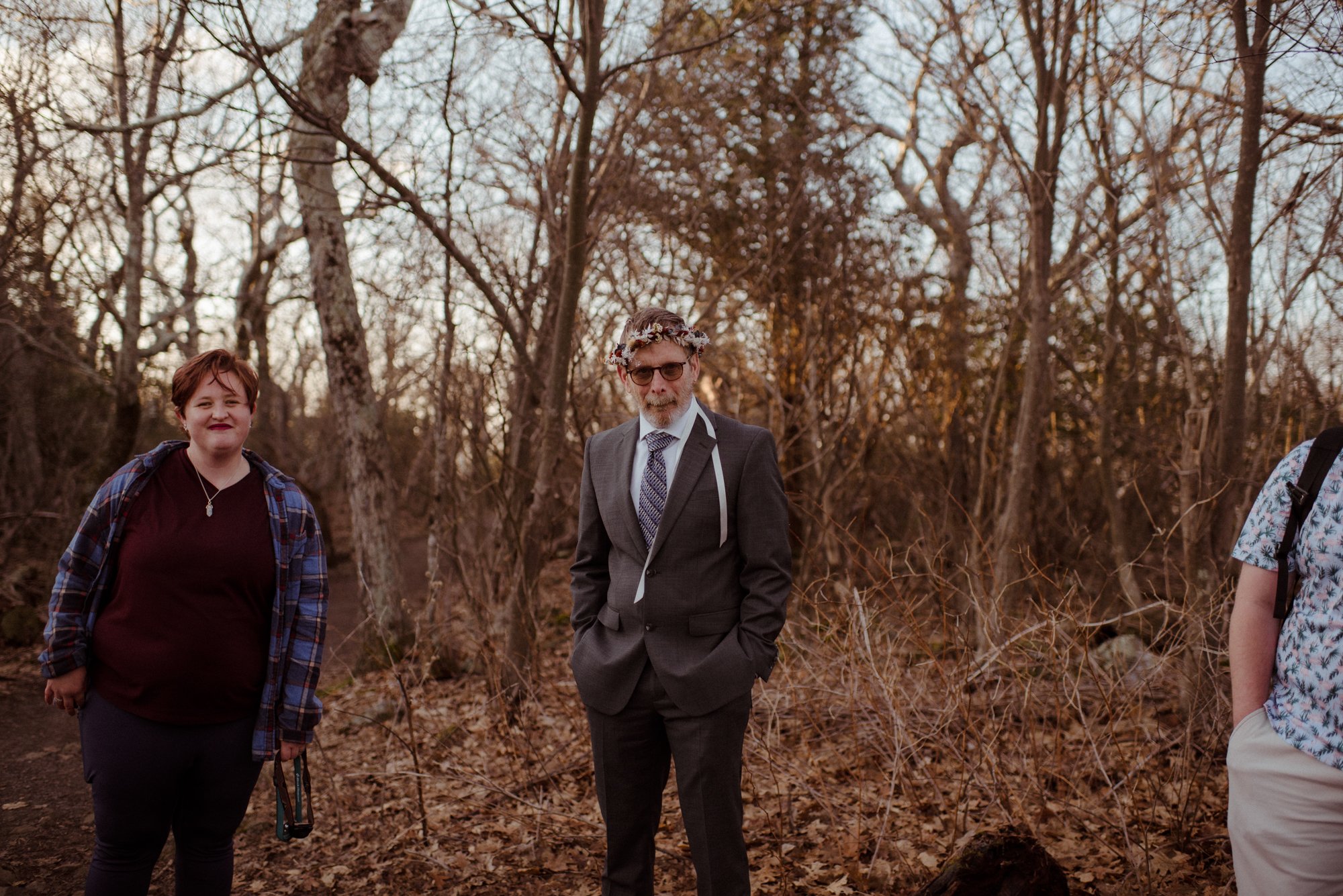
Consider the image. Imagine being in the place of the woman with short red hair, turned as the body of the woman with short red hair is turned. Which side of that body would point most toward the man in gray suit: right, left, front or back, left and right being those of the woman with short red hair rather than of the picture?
left

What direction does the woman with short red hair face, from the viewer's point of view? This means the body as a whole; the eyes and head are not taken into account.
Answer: toward the camera

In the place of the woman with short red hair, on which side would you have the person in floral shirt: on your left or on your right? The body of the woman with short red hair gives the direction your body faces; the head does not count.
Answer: on your left
